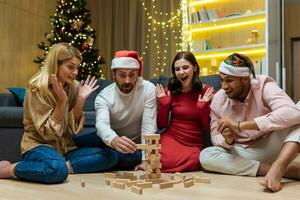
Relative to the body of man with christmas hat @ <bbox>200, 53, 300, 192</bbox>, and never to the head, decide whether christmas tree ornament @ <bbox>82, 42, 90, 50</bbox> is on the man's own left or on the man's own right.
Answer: on the man's own right

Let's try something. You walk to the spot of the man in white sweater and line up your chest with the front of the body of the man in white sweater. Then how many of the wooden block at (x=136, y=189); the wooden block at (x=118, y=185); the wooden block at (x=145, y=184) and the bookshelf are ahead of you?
3

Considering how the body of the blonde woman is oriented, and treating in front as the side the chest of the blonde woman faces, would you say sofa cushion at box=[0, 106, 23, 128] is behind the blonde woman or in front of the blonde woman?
behind

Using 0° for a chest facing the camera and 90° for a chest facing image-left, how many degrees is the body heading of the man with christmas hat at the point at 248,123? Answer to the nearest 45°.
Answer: approximately 45°

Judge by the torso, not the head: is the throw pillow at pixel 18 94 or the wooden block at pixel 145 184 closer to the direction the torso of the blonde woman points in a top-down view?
the wooden block

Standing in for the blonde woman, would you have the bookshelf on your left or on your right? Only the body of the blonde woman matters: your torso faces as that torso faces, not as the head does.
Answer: on your left

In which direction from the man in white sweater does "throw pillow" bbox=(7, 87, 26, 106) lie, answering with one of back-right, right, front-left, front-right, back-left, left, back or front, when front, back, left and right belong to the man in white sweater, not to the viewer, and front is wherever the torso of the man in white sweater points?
back-right

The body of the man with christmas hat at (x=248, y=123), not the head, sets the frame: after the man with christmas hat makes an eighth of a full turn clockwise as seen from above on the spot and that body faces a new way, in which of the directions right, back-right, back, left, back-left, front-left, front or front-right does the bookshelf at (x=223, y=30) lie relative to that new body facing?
right

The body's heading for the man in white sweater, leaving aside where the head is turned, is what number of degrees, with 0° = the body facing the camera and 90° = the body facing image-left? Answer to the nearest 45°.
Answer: approximately 0°
